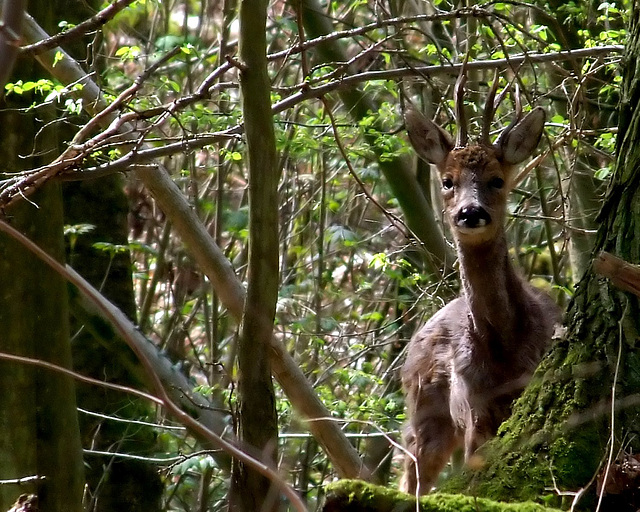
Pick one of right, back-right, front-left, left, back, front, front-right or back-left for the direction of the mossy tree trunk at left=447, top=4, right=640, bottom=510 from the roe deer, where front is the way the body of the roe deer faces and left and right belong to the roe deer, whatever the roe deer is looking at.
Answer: front

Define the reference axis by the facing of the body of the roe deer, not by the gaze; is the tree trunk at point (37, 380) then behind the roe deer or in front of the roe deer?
in front

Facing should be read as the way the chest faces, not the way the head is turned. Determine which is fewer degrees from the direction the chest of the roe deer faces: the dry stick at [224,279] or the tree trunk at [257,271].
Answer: the tree trunk

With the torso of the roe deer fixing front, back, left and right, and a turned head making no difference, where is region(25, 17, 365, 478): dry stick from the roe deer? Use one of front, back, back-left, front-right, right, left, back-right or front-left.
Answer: front-right

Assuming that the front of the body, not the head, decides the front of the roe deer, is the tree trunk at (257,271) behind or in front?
in front

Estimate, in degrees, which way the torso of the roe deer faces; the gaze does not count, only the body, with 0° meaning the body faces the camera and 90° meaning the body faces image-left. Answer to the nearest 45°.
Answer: approximately 0°

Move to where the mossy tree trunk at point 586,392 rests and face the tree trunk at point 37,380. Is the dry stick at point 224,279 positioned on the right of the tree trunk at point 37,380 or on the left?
right
